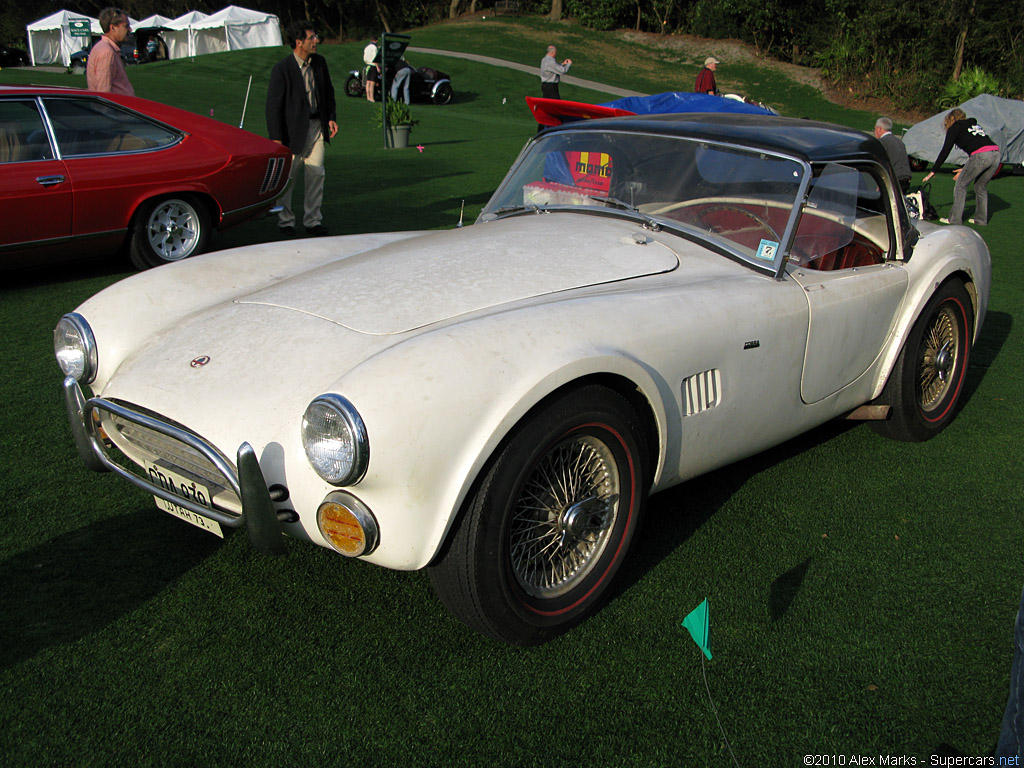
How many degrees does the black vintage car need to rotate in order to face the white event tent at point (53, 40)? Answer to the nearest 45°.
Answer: approximately 45° to its right

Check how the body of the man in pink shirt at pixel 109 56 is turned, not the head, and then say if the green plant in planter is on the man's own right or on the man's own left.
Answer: on the man's own left

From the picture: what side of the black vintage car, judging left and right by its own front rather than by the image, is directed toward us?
left

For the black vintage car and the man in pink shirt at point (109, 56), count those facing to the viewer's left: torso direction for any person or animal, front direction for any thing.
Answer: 1

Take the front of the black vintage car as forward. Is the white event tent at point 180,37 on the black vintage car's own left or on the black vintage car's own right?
on the black vintage car's own right

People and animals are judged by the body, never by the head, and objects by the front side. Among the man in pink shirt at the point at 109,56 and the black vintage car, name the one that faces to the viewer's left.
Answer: the black vintage car

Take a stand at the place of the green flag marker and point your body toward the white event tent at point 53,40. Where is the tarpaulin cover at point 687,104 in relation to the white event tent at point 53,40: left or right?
right

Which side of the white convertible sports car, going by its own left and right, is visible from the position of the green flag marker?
left

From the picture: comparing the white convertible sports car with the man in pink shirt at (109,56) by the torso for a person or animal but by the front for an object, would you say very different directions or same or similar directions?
very different directions

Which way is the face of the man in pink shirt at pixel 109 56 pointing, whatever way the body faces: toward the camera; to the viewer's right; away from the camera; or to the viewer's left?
to the viewer's right

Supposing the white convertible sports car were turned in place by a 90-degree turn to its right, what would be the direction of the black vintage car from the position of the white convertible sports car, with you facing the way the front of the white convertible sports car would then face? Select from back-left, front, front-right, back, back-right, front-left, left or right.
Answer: front-right

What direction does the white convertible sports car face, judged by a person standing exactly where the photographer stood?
facing the viewer and to the left of the viewer
